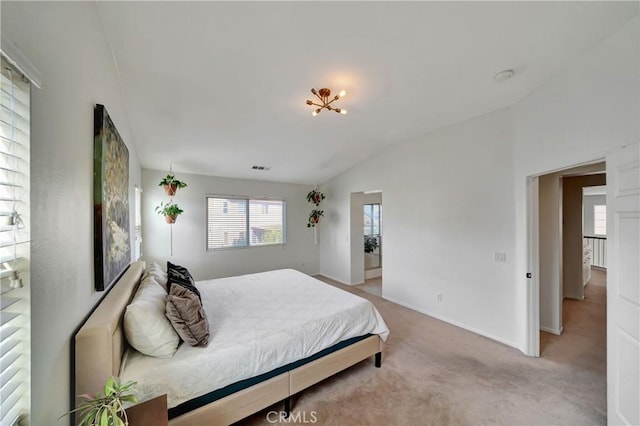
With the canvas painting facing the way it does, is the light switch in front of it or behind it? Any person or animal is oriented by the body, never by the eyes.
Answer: in front

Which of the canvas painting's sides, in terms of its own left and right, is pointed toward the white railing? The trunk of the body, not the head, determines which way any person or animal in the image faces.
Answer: front

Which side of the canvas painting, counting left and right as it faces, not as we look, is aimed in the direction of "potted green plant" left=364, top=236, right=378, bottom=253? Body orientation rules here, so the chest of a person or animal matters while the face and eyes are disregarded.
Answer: front

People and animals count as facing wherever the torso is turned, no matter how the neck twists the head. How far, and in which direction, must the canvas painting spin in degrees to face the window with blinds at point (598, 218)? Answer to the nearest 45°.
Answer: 0° — it already faces it

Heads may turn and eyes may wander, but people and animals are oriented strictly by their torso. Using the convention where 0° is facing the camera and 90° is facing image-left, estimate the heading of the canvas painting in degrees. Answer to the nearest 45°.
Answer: approximately 270°

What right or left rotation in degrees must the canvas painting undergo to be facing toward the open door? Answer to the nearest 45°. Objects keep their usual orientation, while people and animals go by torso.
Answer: approximately 45° to its right

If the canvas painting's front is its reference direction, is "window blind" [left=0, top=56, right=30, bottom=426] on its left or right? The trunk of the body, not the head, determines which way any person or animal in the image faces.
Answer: on its right

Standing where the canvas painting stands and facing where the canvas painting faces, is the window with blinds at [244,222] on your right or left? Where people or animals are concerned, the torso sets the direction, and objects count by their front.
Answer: on your left
